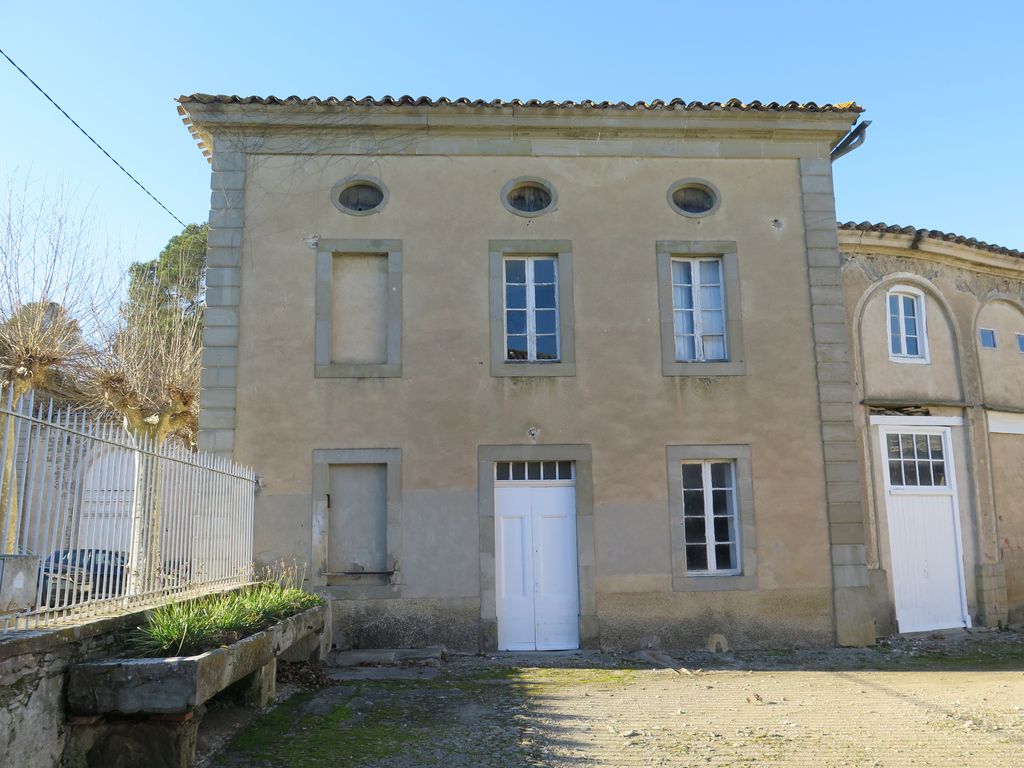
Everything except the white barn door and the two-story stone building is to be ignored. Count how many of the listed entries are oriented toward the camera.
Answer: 2

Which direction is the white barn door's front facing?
toward the camera

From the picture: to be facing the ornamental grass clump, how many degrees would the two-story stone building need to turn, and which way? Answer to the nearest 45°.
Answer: approximately 45° to its right

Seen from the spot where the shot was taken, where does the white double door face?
facing the viewer

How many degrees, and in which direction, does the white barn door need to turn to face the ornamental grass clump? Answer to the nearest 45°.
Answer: approximately 45° to its right

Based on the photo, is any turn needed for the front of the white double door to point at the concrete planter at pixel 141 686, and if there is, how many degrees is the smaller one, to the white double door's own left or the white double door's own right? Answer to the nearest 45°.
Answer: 0° — it already faces it
